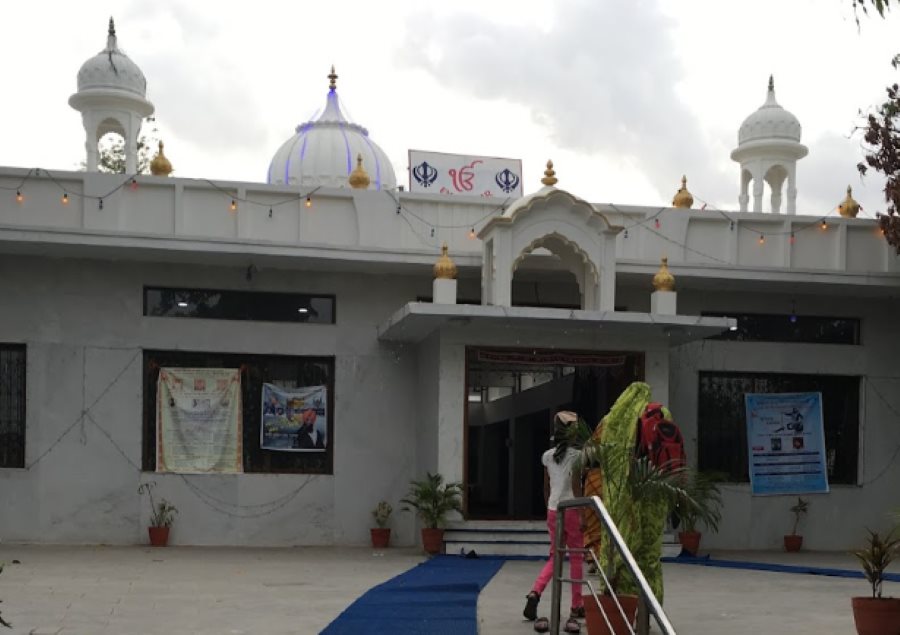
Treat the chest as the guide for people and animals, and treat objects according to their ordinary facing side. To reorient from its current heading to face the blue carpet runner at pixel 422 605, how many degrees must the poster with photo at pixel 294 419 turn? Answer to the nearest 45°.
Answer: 0° — it already faces it

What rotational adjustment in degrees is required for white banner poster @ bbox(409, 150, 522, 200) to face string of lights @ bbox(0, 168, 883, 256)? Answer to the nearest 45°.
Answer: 0° — it already faces it

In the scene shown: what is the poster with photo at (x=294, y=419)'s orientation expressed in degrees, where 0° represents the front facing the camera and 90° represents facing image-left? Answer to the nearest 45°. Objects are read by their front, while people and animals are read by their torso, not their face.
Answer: approximately 0°

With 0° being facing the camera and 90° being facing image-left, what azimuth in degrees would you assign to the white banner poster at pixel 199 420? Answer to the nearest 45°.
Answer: approximately 0°

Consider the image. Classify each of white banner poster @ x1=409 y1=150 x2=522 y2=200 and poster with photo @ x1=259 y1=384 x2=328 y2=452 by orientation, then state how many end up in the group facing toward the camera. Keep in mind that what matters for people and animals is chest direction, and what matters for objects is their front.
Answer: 2

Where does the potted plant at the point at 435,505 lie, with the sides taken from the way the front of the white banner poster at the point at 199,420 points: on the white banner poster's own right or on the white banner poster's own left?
on the white banner poster's own left

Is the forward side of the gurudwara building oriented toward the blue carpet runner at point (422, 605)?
yes

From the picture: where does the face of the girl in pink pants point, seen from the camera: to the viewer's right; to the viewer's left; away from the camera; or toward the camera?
away from the camera
